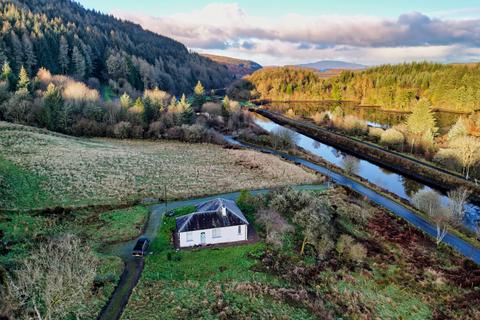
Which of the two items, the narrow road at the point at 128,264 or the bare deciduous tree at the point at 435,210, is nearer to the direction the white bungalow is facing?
the narrow road

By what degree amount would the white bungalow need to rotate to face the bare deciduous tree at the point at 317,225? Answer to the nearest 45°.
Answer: approximately 90° to its left

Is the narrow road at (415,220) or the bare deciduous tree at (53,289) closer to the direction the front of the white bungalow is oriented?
the bare deciduous tree

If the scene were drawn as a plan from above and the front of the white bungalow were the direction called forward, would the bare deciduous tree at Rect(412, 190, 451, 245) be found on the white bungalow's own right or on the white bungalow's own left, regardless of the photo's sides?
on the white bungalow's own left

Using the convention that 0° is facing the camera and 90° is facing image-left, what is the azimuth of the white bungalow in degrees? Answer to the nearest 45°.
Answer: approximately 0°

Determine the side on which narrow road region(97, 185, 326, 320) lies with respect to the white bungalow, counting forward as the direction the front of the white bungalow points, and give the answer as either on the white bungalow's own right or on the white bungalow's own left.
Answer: on the white bungalow's own right

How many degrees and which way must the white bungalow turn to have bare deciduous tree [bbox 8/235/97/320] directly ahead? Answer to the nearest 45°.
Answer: approximately 45° to its right

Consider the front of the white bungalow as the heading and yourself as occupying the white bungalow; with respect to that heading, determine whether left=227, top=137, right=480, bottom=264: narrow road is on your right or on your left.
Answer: on your left

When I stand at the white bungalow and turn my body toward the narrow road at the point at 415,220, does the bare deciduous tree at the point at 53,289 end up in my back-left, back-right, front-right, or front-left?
back-right
